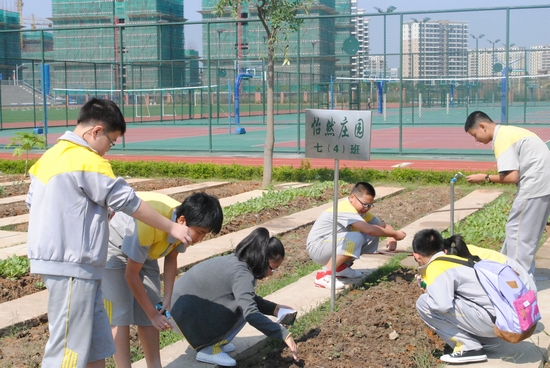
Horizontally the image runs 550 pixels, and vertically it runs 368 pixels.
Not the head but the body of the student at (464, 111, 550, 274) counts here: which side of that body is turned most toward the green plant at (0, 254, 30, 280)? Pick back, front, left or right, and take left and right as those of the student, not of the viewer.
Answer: front

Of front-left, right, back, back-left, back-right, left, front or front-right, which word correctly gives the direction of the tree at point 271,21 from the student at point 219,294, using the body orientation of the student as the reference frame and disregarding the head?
left

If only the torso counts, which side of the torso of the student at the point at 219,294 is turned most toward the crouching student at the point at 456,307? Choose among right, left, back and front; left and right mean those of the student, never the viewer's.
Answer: front

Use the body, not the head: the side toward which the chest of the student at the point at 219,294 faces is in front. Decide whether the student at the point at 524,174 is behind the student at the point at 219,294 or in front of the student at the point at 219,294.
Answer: in front

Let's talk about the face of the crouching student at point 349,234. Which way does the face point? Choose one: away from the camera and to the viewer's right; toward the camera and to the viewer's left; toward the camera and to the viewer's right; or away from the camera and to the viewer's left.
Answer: toward the camera and to the viewer's right

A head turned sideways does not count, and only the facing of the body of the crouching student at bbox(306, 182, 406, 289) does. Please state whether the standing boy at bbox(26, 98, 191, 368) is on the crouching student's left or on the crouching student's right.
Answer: on the crouching student's right

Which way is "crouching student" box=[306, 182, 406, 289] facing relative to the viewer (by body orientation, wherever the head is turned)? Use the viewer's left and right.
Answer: facing the viewer and to the right of the viewer

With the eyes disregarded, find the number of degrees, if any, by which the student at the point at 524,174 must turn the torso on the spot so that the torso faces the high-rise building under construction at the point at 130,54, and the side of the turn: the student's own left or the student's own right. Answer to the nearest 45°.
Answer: approximately 45° to the student's own right

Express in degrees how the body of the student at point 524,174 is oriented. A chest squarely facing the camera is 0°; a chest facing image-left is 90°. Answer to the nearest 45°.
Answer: approximately 90°

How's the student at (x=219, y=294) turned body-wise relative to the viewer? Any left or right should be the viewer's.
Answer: facing to the right of the viewer

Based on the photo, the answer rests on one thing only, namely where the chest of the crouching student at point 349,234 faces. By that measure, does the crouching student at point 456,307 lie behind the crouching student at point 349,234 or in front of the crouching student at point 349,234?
in front

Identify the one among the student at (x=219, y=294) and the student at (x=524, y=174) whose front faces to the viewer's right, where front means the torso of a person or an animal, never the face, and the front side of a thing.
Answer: the student at (x=219, y=294)

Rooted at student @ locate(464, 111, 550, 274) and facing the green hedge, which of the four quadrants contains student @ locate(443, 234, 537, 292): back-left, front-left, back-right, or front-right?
back-left

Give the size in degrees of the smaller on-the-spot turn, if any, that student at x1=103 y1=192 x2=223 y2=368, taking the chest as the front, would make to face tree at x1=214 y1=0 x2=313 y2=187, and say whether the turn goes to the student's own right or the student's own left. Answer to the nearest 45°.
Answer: approximately 135° to the student's own left

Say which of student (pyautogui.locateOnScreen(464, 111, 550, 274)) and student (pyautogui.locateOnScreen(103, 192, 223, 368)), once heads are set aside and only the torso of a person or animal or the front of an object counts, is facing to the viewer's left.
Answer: student (pyautogui.locateOnScreen(464, 111, 550, 274))
